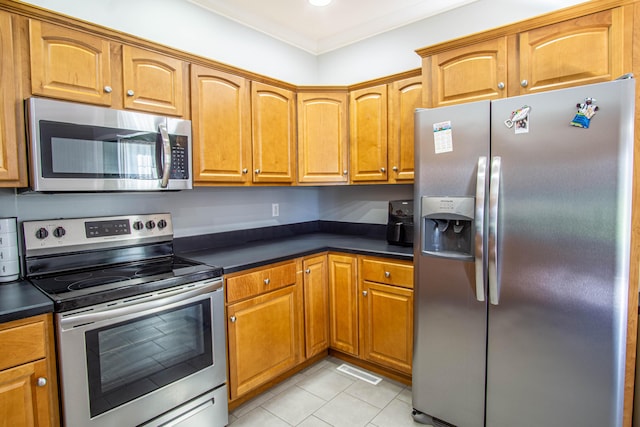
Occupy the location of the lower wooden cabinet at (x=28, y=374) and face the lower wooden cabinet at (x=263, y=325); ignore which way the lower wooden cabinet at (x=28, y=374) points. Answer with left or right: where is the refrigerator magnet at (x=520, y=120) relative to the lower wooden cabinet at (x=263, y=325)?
right

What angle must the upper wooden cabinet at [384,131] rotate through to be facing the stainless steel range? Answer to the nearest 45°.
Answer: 0° — it already faces it

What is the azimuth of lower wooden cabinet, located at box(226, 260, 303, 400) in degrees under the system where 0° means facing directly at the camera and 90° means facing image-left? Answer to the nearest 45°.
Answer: approximately 315°

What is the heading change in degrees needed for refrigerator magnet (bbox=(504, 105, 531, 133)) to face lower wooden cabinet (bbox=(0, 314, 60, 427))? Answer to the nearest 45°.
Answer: approximately 45° to its right

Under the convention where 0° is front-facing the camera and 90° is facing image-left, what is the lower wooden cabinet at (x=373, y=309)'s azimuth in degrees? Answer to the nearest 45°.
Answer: approximately 45°

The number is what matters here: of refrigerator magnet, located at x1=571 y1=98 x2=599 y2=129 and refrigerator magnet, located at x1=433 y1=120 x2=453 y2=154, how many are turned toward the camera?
2
